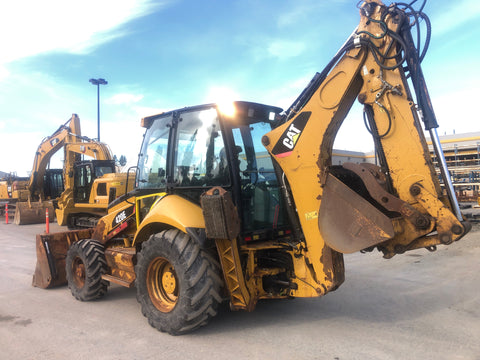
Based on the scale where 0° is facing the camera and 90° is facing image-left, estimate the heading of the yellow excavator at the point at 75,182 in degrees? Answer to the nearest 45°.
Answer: approximately 45°

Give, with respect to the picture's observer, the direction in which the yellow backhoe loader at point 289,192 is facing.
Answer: facing away from the viewer and to the left of the viewer

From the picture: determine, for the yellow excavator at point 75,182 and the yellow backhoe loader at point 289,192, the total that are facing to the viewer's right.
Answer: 0

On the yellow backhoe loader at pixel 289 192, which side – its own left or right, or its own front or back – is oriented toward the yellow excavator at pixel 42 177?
front

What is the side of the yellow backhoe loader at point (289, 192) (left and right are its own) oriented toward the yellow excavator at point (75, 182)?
front

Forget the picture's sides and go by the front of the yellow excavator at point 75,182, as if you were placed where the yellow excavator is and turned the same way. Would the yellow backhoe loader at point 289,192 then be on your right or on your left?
on your left
